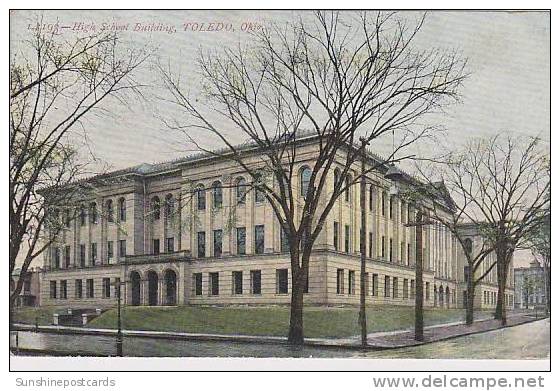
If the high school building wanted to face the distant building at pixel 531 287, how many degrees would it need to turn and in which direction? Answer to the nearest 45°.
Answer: approximately 135° to its left

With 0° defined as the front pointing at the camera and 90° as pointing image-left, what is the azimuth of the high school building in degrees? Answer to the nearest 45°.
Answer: approximately 45°

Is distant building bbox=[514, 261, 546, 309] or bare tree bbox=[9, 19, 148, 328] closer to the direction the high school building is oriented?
the bare tree

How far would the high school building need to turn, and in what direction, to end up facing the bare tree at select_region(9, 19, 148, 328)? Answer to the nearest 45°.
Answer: approximately 45° to its right

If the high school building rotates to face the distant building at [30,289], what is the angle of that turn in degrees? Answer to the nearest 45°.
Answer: approximately 45° to its right

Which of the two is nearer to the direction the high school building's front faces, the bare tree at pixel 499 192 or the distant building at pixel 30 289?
the distant building

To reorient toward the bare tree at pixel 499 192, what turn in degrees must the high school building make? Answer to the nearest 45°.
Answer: approximately 135° to its left
